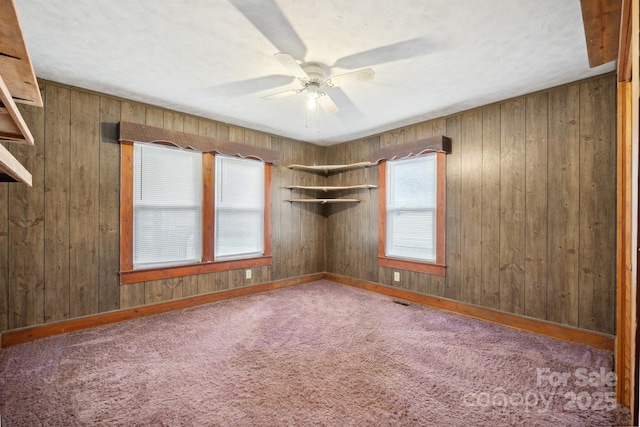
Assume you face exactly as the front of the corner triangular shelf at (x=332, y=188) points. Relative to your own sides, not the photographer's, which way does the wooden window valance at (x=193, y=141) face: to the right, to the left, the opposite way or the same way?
to the left

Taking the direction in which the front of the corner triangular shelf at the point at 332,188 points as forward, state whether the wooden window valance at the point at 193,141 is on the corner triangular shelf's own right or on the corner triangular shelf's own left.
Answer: on the corner triangular shelf's own right

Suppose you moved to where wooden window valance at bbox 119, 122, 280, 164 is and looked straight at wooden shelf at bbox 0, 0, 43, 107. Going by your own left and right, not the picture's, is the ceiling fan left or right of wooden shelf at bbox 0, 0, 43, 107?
left

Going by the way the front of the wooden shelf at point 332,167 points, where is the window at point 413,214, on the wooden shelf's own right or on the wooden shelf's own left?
on the wooden shelf's own left

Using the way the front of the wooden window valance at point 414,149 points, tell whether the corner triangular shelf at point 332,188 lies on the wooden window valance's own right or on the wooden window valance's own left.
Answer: on the wooden window valance's own right

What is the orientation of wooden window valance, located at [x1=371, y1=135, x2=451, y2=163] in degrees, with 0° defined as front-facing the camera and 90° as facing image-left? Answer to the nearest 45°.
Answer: approximately 45°

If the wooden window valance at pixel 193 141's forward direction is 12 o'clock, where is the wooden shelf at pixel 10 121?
The wooden shelf is roughly at 2 o'clock from the wooden window valance.

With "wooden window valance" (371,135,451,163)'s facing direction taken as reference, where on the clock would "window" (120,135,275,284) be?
The window is roughly at 1 o'clock from the wooden window valance.
